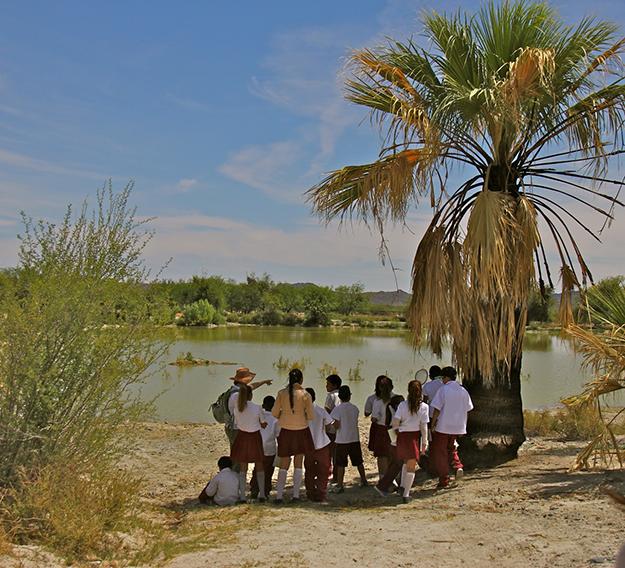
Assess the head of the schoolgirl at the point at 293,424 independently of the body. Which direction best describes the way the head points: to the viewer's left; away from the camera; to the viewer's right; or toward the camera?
away from the camera

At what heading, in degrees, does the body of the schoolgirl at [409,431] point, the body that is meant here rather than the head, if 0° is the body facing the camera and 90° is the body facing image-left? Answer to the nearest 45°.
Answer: approximately 180°

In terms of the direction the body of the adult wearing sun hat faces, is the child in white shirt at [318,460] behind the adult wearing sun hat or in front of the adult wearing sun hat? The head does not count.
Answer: in front

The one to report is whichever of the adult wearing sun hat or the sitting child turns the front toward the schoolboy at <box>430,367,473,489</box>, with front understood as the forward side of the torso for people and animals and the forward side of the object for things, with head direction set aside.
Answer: the adult wearing sun hat

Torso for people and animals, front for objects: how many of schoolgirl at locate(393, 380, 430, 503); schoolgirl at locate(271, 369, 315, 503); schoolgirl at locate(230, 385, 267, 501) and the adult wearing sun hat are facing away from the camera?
3

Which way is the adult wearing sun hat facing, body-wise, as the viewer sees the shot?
to the viewer's right

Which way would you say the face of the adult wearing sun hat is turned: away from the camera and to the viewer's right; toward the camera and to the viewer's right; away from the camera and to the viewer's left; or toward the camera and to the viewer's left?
away from the camera and to the viewer's right

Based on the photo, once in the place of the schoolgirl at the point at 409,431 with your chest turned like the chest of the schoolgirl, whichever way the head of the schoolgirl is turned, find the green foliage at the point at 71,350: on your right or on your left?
on your left

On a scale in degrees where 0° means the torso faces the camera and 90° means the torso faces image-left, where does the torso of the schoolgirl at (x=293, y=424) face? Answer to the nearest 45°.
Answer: approximately 180°

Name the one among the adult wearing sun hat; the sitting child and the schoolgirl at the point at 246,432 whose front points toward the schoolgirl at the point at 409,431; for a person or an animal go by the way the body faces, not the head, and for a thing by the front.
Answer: the adult wearing sun hat

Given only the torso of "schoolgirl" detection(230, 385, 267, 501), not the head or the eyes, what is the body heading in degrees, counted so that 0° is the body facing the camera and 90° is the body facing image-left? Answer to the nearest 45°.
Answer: approximately 180°
